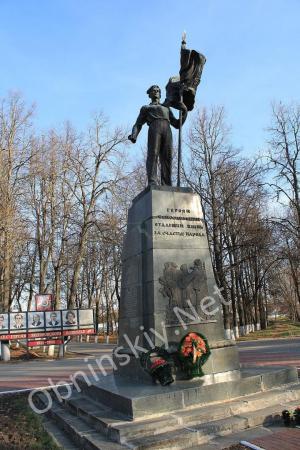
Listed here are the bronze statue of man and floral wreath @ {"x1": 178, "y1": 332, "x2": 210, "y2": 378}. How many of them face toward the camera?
2

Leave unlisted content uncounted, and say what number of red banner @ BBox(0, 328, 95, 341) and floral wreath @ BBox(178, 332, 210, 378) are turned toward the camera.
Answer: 2

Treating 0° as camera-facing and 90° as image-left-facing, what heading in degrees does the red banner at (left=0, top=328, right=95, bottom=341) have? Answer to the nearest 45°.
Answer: approximately 0°

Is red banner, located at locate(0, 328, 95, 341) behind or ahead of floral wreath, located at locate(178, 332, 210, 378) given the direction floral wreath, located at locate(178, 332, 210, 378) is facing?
behind

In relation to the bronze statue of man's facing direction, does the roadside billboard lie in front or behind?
behind

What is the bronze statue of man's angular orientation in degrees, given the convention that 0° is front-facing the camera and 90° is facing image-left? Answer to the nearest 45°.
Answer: approximately 0°
